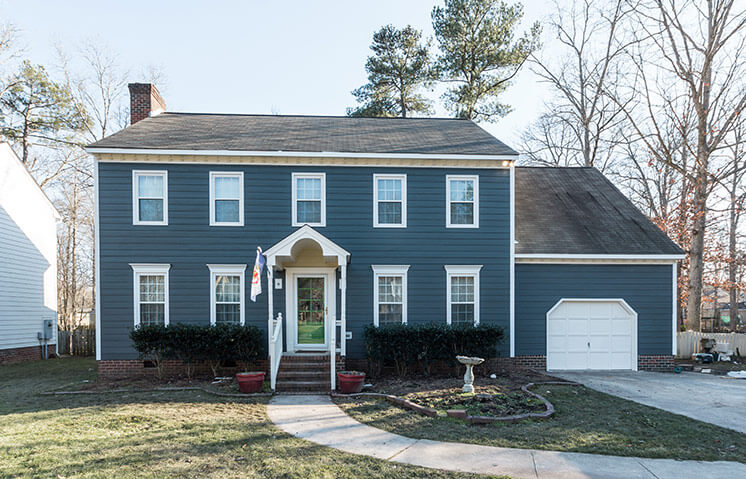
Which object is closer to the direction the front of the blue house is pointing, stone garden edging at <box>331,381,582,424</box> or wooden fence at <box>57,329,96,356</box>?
the stone garden edging

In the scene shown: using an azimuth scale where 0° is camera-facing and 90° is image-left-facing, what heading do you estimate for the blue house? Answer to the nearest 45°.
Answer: approximately 0°

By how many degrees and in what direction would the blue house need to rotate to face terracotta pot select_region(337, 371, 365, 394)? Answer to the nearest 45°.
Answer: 0° — it already faces it

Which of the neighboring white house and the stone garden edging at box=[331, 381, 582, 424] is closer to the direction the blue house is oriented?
the stone garden edging
